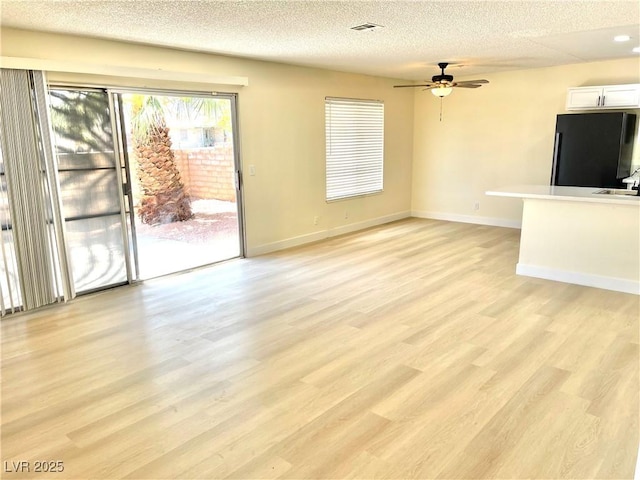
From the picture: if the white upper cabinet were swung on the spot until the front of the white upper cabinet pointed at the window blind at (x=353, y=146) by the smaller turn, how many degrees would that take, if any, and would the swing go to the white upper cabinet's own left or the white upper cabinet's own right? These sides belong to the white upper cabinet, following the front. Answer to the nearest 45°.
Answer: approximately 90° to the white upper cabinet's own right

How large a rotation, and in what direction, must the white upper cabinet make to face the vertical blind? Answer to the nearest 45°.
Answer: approximately 45° to its right

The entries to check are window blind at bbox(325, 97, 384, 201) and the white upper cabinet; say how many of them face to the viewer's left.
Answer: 0

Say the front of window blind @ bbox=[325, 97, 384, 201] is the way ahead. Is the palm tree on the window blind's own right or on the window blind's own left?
on the window blind's own right

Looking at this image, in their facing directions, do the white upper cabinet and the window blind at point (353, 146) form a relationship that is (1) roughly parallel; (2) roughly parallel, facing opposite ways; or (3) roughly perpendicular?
roughly perpendicular

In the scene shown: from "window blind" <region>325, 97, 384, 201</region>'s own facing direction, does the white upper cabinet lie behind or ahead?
ahead

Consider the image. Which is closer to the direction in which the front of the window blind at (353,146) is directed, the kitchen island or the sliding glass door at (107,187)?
the kitchen island

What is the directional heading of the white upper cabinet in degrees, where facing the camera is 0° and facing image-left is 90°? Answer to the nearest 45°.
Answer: approximately 0°

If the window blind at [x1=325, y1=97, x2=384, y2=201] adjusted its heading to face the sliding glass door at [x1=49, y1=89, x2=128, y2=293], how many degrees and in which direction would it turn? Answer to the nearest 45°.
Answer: approximately 90° to its right

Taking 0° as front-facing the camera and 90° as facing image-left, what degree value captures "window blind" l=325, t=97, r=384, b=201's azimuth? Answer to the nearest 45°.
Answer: approximately 315°

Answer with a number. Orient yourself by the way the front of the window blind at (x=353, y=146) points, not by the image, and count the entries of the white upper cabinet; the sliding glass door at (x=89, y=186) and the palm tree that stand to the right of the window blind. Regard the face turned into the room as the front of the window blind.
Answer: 2

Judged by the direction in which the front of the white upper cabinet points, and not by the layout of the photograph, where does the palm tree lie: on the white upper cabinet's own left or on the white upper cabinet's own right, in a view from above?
on the white upper cabinet's own right

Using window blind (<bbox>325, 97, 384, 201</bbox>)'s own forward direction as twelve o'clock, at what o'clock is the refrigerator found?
The refrigerator is roughly at 11 o'clock from the window blind.

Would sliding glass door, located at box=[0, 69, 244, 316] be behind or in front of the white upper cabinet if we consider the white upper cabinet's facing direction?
in front
